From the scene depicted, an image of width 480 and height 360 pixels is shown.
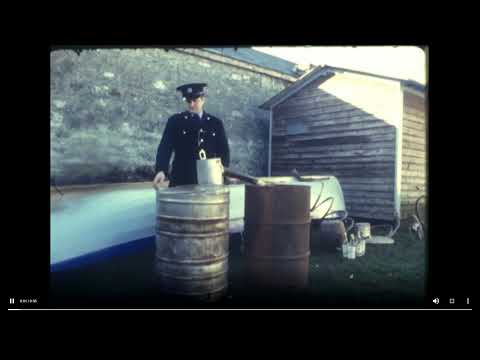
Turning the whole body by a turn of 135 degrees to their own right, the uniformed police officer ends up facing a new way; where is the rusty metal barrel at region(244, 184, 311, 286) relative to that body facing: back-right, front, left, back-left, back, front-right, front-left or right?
back

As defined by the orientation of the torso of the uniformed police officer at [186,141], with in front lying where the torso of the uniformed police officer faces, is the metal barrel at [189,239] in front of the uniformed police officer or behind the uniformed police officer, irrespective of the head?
in front

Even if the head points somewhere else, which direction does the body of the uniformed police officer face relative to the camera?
toward the camera

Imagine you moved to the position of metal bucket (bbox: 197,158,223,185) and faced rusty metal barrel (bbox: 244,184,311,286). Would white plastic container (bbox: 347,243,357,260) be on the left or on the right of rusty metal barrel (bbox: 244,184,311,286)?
left
